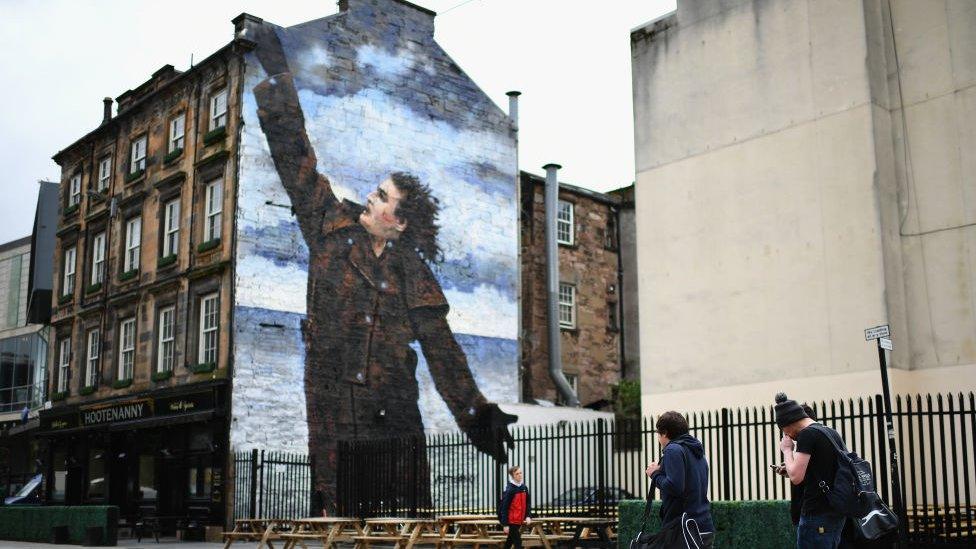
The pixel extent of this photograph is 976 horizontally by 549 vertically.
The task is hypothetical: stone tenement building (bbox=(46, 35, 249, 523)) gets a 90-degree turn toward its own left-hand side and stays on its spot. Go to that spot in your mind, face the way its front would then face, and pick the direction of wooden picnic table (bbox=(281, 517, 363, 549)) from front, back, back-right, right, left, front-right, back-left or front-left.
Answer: front-right

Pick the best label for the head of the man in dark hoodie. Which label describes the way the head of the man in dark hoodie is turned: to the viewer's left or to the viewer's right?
to the viewer's left

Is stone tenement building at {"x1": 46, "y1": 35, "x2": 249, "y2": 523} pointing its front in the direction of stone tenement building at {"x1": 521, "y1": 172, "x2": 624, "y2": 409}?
no

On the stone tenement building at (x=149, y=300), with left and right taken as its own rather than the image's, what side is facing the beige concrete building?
left

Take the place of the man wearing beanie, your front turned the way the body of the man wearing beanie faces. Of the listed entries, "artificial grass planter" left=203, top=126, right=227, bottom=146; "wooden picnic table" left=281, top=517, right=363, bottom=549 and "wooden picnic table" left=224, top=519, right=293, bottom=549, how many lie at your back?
0

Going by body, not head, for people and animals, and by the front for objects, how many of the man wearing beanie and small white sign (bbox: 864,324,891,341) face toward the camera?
1

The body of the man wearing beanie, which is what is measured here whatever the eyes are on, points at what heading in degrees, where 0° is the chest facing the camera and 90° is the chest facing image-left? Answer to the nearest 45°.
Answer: approximately 90°

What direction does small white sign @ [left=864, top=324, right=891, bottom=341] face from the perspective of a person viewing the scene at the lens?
facing the viewer

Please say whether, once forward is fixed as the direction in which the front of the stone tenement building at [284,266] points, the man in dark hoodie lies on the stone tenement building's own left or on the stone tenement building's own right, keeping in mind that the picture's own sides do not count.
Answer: on the stone tenement building's own left

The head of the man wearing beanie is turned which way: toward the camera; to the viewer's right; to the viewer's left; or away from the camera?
to the viewer's left

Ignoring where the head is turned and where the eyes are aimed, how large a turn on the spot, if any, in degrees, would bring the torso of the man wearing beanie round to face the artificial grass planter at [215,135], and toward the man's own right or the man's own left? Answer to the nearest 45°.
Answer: approximately 45° to the man's own right

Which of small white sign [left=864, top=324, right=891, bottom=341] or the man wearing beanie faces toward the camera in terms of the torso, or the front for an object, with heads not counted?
the small white sign

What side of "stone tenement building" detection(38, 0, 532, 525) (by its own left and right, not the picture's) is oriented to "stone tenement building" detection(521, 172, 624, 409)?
back

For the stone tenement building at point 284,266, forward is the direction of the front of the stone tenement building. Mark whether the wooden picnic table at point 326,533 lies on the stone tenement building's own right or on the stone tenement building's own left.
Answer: on the stone tenement building's own left

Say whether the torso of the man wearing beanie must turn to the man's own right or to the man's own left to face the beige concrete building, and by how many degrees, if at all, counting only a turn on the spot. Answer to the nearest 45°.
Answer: approximately 90° to the man's own right

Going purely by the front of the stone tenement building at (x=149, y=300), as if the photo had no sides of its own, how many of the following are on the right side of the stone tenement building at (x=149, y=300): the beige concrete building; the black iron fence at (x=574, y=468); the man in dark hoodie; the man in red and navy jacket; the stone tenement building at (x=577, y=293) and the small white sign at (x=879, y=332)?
0

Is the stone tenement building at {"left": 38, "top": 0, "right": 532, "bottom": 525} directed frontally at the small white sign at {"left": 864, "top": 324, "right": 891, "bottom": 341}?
no

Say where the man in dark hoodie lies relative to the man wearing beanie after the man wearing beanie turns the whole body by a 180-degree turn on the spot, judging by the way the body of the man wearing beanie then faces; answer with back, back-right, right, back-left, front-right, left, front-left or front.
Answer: back-left
